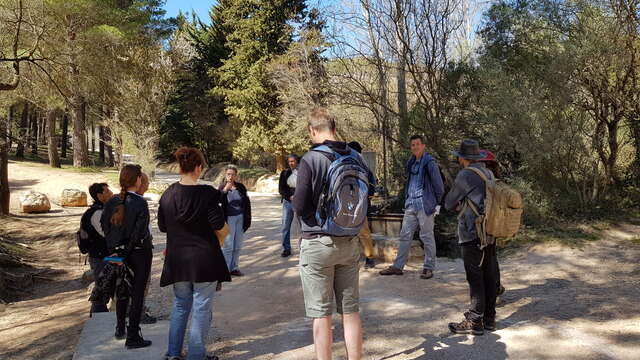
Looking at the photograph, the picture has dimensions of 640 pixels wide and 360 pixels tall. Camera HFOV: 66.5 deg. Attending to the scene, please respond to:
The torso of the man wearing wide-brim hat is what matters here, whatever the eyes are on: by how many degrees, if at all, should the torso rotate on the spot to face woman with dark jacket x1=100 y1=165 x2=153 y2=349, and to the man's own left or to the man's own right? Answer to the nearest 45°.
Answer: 0° — they already face them

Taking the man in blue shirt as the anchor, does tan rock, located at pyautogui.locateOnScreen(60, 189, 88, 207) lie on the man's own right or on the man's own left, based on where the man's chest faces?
on the man's own right

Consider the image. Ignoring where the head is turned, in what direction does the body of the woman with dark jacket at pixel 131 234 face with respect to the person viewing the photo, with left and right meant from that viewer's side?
facing away from the viewer and to the right of the viewer

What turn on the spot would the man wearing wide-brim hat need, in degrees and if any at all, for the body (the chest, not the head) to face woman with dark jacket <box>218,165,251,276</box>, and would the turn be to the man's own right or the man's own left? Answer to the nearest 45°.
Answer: approximately 45° to the man's own right

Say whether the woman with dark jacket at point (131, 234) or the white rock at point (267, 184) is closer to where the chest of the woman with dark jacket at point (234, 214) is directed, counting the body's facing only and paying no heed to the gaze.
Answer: the woman with dark jacket

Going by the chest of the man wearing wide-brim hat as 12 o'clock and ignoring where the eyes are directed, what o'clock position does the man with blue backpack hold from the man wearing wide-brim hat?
The man with blue backpack is roughly at 10 o'clock from the man wearing wide-brim hat.

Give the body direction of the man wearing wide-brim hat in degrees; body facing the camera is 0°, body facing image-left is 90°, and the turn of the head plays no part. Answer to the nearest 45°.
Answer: approximately 90°

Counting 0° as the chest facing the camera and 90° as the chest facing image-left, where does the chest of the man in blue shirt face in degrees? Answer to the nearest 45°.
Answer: approximately 45°

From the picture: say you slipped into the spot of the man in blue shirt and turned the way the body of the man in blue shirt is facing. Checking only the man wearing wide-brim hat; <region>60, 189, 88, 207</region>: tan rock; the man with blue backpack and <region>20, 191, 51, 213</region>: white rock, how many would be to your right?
2

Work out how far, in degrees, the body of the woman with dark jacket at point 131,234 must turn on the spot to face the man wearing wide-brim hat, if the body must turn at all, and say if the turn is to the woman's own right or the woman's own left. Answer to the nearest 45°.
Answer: approximately 45° to the woman's own right

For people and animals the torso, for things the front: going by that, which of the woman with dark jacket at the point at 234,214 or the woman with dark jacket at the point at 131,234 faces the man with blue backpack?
the woman with dark jacket at the point at 234,214

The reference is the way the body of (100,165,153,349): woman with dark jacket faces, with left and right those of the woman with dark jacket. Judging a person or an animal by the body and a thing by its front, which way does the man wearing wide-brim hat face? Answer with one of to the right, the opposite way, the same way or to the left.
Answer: to the left
